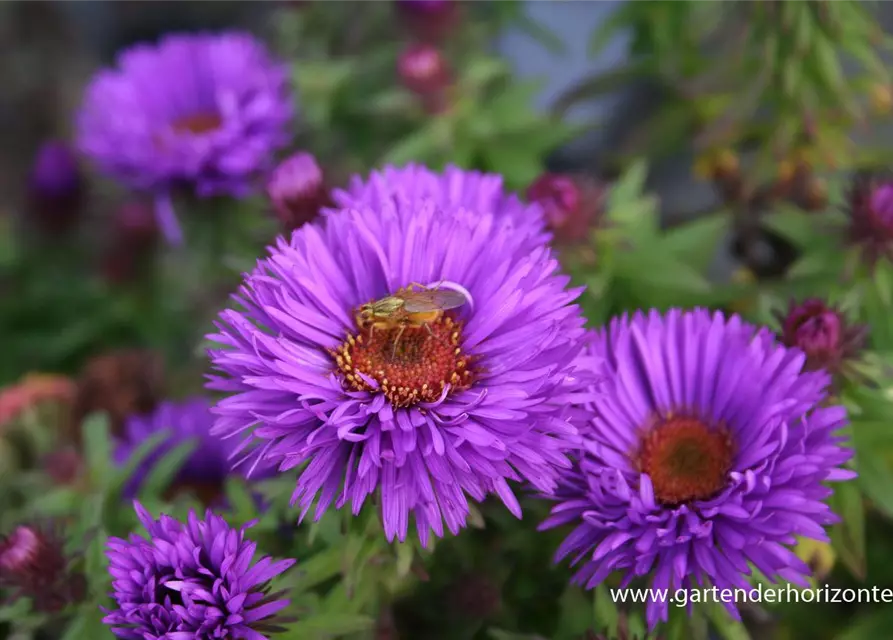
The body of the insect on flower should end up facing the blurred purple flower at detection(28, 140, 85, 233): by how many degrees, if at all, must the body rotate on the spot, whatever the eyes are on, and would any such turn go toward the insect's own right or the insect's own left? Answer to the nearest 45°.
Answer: approximately 45° to the insect's own right

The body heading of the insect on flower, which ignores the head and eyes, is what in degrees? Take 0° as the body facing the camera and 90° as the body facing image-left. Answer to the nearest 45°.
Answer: approximately 90°
